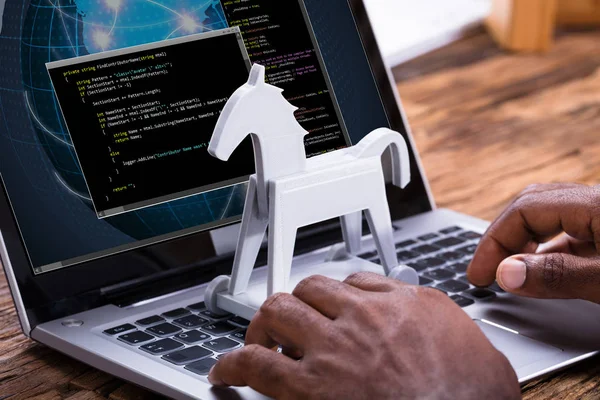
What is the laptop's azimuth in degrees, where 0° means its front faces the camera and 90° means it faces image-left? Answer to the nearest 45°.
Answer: approximately 315°
